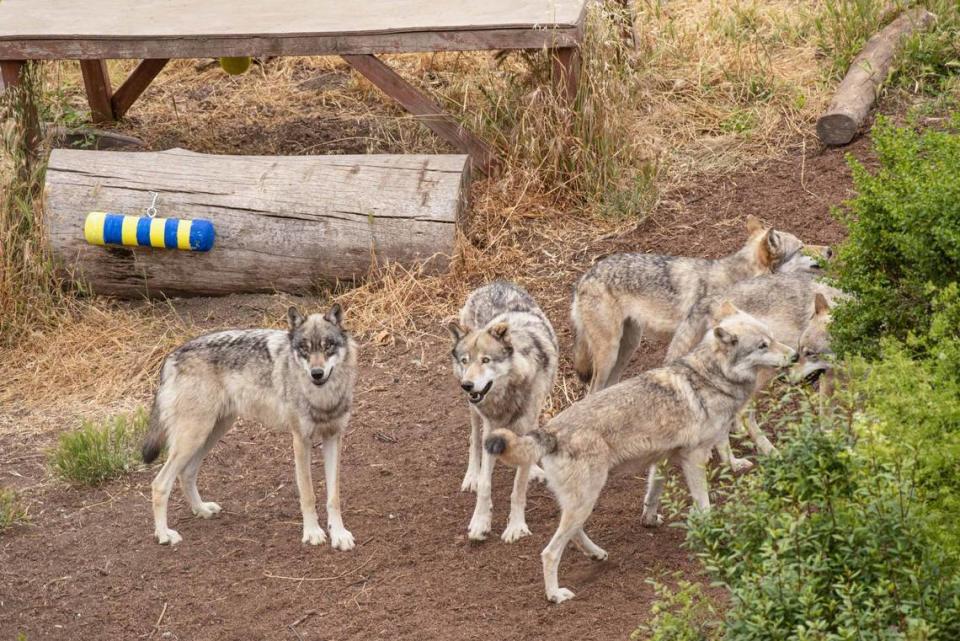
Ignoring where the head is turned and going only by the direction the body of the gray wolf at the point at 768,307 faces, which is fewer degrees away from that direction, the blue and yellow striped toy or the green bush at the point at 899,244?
the green bush

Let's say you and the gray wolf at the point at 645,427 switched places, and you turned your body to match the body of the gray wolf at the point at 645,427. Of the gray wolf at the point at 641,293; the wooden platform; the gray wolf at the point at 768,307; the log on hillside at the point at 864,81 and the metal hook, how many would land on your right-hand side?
0

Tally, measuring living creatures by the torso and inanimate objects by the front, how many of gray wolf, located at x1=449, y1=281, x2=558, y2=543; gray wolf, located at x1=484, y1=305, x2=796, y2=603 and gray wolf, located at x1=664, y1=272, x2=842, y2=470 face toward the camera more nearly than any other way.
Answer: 1

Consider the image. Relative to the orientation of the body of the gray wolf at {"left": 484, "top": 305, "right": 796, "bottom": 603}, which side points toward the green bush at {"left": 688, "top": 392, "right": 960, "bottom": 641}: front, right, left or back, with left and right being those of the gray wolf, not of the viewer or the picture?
right

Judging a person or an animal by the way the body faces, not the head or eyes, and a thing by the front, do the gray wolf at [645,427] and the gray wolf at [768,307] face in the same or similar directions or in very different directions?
same or similar directions

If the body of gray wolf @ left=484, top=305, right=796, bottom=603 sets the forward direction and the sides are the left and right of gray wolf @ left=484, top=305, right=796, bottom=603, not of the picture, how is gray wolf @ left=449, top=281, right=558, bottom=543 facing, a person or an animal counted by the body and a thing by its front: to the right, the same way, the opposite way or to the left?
to the right

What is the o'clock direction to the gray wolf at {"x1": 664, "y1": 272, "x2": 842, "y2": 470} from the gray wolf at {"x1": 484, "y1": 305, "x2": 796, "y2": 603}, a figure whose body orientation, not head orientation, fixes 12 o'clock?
the gray wolf at {"x1": 664, "y1": 272, "x2": 842, "y2": 470} is roughly at 10 o'clock from the gray wolf at {"x1": 484, "y1": 305, "x2": 796, "y2": 603}.

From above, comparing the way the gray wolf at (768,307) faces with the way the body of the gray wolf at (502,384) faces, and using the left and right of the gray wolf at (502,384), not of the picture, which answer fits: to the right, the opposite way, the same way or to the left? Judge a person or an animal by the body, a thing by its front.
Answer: to the left

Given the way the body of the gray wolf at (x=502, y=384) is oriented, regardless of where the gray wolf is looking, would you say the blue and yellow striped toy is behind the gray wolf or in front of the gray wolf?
behind

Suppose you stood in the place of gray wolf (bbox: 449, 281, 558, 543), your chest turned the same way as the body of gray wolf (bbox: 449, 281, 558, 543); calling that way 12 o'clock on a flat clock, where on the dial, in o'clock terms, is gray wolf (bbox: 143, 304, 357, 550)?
gray wolf (bbox: 143, 304, 357, 550) is roughly at 3 o'clock from gray wolf (bbox: 449, 281, 558, 543).

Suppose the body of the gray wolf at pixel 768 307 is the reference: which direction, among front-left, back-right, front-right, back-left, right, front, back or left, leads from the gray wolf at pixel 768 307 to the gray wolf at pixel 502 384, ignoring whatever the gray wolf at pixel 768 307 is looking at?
back-right

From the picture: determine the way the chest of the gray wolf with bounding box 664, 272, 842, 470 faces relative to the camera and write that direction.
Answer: to the viewer's right

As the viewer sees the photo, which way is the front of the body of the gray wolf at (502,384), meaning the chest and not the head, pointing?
toward the camera

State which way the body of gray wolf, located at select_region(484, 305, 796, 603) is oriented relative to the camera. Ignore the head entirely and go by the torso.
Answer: to the viewer's right

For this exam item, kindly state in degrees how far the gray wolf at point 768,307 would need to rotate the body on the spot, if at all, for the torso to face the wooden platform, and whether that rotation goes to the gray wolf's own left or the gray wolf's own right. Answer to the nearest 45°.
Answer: approximately 135° to the gray wolf's own left

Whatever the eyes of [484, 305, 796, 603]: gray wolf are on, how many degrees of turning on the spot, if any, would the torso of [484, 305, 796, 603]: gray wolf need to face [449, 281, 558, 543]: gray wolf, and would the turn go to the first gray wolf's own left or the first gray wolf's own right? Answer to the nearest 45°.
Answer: approximately 135° to the first gray wolf's own left

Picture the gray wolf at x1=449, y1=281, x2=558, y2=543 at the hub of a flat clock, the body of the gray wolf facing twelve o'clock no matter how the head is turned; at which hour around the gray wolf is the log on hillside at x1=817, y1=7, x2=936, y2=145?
The log on hillside is roughly at 7 o'clock from the gray wolf.
